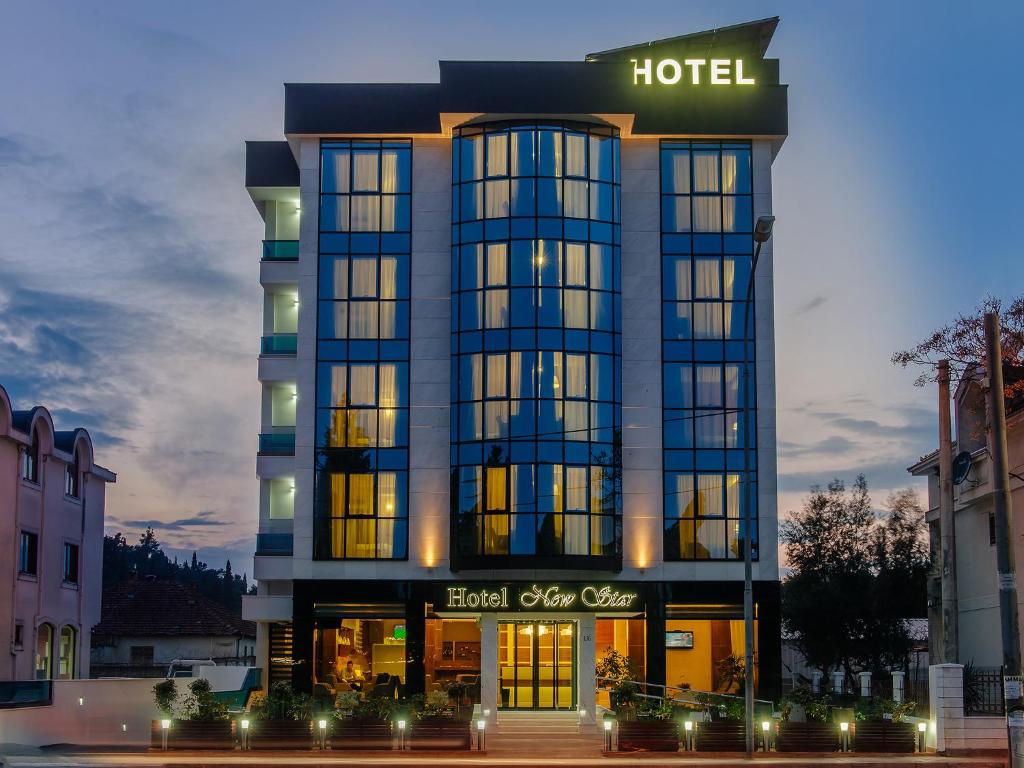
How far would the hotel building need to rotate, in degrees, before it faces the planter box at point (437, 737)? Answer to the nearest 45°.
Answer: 0° — it already faces it

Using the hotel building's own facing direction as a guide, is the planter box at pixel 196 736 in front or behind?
in front

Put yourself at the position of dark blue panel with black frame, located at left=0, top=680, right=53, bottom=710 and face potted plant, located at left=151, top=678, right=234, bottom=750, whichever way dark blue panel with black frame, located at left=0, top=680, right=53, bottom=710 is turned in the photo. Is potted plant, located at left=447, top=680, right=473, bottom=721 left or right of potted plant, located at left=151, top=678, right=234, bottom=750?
left

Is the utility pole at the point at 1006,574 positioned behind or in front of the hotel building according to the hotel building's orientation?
in front

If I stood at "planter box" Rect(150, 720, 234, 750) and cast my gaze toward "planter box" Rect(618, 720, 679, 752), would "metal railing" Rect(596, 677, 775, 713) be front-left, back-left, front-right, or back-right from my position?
front-left

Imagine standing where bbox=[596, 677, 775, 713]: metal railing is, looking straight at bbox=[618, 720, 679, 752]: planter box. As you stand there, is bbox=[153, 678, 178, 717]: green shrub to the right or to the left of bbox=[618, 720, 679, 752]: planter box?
right

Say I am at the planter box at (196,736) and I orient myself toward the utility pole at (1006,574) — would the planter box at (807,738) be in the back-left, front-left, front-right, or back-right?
front-left

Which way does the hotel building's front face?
toward the camera

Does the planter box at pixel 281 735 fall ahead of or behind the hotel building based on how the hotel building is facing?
ahead

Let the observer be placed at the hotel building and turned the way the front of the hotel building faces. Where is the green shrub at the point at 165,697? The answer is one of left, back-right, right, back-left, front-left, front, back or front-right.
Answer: front-right

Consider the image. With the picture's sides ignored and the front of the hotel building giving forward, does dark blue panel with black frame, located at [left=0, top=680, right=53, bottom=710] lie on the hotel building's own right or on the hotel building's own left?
on the hotel building's own right

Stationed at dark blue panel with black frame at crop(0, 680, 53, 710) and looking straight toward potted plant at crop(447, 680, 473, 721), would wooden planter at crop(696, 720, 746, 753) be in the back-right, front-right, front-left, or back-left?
front-right

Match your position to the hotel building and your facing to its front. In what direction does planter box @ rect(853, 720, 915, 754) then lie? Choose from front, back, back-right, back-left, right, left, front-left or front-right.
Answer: front-left
